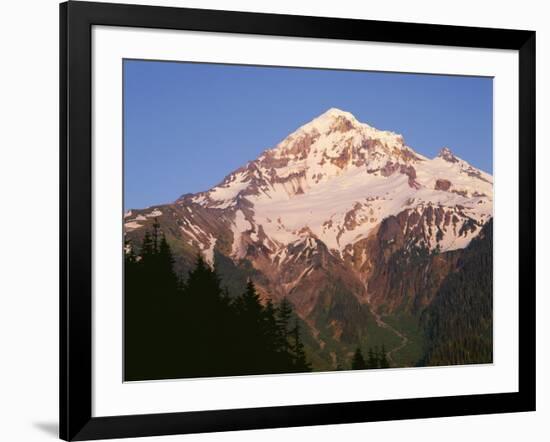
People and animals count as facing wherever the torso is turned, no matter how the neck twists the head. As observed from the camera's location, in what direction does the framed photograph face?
facing the viewer and to the right of the viewer
